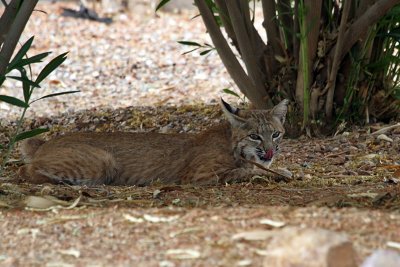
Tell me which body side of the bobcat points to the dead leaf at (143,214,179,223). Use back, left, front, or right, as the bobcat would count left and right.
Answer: right

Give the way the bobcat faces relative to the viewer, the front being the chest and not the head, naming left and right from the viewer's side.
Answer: facing to the right of the viewer

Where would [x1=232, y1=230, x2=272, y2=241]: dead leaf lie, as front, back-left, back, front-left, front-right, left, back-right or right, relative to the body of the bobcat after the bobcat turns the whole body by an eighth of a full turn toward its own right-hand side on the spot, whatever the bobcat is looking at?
front-right

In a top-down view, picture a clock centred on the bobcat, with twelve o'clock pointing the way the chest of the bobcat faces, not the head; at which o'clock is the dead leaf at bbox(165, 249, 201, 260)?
The dead leaf is roughly at 3 o'clock from the bobcat.

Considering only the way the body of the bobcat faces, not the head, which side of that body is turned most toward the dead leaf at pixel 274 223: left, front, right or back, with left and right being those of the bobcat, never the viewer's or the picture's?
right

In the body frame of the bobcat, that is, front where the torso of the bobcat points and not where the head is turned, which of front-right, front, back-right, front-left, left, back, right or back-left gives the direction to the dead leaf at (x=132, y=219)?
right

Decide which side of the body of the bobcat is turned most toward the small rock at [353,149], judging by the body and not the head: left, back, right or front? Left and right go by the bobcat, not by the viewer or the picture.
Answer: front

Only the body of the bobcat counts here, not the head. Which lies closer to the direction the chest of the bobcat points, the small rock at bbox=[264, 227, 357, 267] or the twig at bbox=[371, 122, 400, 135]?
the twig

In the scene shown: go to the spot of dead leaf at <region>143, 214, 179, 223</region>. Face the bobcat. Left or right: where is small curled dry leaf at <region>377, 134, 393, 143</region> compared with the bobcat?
right

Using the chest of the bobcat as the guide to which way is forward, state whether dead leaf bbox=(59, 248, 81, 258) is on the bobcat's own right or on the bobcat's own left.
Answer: on the bobcat's own right

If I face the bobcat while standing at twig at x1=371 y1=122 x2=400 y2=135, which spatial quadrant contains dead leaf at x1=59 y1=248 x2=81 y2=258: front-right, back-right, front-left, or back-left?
front-left

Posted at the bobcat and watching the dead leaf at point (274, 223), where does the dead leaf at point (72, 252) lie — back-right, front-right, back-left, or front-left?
front-right
